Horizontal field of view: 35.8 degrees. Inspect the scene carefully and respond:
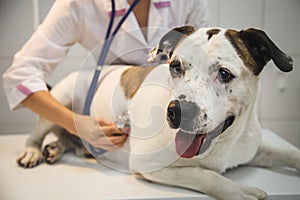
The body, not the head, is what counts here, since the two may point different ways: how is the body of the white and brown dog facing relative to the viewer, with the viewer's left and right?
facing the viewer and to the right of the viewer
